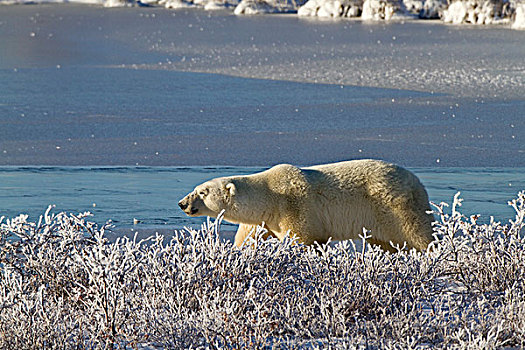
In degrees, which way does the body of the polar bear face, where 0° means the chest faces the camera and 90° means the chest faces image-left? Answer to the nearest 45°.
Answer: approximately 90°
